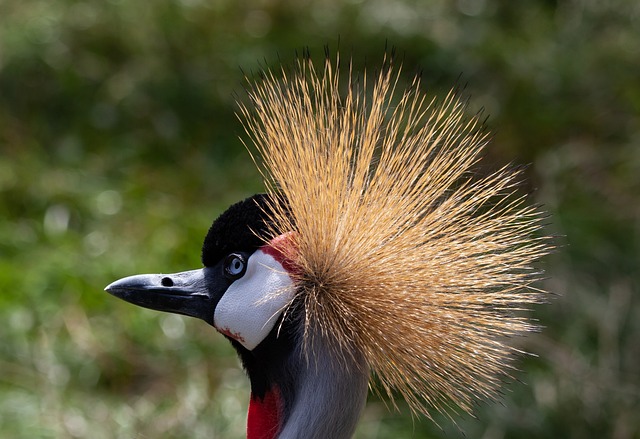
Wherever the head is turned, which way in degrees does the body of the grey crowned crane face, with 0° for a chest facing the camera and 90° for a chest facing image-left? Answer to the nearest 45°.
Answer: approximately 90°
